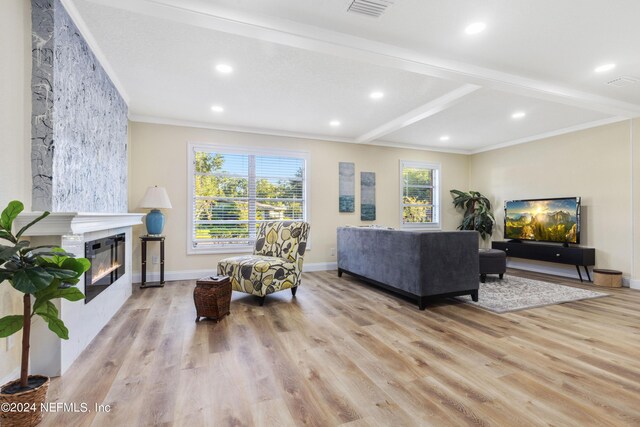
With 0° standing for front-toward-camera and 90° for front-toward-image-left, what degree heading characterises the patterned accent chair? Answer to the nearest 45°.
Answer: approximately 45°

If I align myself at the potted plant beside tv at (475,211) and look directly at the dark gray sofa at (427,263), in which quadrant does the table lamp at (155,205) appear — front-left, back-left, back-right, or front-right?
front-right

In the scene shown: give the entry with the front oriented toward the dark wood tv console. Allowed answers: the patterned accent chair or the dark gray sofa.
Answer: the dark gray sofa

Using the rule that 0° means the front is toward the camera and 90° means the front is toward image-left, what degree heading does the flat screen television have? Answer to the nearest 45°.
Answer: approximately 45°

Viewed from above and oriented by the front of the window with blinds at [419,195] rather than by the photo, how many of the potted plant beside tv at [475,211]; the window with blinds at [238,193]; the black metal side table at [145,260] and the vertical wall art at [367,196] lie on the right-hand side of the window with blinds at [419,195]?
3

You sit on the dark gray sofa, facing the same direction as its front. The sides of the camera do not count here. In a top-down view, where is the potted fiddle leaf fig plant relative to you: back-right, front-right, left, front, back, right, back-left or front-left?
back

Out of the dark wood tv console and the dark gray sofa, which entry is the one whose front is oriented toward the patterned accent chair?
the dark wood tv console

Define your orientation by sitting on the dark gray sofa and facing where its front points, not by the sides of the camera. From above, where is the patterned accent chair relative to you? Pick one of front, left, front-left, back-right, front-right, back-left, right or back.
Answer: back-left

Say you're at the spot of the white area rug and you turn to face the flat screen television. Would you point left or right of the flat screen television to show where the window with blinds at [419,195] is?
left

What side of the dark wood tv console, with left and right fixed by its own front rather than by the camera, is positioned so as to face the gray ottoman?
front

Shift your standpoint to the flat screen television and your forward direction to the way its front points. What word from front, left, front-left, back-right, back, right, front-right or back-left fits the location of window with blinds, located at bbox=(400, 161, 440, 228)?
front-right

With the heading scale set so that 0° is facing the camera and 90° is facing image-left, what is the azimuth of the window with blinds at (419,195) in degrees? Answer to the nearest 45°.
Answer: approximately 315°

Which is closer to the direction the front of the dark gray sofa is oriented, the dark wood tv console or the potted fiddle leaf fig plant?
the dark wood tv console

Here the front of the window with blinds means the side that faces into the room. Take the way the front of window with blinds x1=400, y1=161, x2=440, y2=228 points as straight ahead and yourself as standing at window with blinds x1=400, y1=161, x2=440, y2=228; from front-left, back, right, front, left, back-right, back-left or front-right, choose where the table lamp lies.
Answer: right

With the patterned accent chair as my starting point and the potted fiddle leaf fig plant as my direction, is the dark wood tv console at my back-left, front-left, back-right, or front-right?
back-left

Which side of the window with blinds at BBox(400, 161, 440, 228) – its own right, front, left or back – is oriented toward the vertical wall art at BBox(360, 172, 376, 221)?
right

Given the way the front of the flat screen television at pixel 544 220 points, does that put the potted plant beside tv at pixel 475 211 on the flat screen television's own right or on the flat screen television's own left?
on the flat screen television's own right

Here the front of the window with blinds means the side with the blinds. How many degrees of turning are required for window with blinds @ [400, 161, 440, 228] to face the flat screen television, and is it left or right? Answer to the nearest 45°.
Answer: approximately 45° to its left

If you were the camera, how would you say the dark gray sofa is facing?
facing away from the viewer and to the right of the viewer
